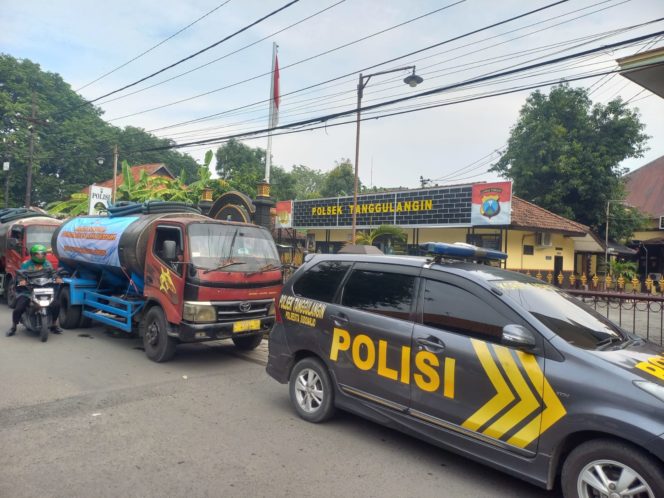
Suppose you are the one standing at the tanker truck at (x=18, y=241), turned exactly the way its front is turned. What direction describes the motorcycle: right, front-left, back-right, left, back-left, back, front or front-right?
front-right

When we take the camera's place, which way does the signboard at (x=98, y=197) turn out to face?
facing the viewer

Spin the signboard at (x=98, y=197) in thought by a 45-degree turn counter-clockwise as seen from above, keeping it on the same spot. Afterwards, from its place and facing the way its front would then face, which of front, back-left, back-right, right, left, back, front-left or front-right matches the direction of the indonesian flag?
front

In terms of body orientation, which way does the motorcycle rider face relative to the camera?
toward the camera

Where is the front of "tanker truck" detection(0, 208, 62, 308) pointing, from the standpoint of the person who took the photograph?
facing the viewer and to the right of the viewer

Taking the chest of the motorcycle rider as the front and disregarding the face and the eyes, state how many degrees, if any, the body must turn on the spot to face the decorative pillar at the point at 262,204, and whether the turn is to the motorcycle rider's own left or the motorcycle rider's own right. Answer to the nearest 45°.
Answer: approximately 135° to the motorcycle rider's own left

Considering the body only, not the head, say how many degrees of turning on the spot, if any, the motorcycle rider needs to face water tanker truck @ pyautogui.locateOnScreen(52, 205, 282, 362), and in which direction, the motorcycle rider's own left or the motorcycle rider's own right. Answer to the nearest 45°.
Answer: approximately 45° to the motorcycle rider's own left

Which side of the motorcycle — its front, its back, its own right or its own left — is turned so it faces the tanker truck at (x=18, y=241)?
back

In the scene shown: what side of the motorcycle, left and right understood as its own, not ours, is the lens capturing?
front

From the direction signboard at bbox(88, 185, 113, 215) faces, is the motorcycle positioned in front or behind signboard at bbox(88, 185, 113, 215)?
in front

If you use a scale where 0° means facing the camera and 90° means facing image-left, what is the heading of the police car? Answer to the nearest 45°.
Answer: approximately 315°

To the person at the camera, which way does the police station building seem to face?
facing the viewer and to the left of the viewer

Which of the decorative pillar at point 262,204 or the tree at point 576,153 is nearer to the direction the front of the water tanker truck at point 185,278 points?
the tree

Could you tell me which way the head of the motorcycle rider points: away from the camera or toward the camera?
toward the camera

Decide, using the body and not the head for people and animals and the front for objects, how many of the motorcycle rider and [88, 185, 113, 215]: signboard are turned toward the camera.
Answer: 2

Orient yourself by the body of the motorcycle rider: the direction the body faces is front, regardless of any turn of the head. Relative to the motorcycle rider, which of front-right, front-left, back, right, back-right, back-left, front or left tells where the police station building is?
left

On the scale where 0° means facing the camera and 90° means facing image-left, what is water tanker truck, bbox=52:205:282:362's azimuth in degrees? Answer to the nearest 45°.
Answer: approximately 315°
